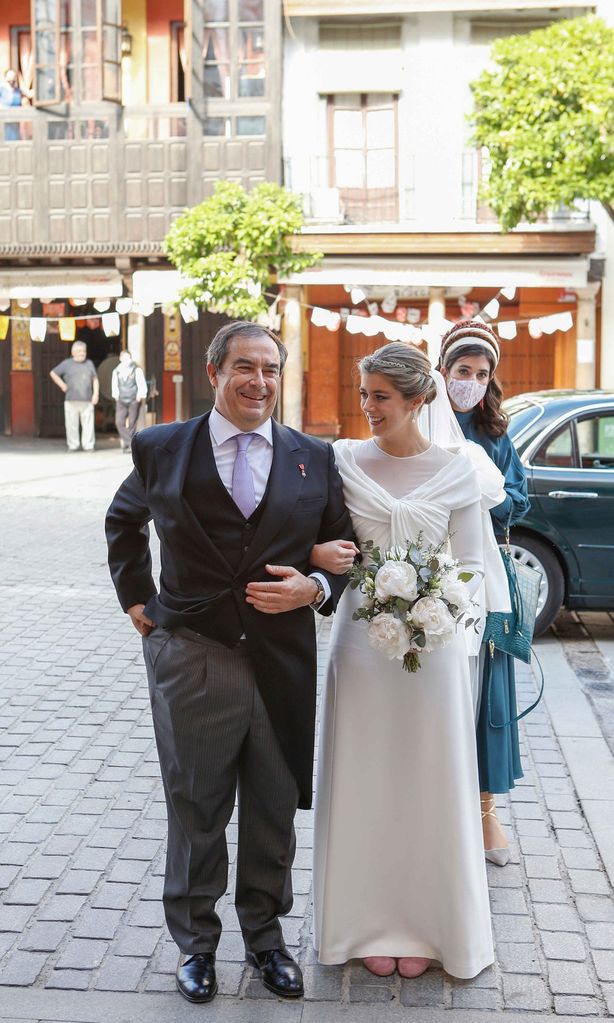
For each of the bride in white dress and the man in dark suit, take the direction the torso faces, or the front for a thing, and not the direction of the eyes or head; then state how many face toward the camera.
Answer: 2

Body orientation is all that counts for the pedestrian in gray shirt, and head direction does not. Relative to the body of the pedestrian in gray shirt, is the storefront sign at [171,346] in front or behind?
behind

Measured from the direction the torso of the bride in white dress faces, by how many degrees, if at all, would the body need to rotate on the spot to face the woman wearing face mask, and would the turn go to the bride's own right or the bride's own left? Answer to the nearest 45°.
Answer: approximately 180°

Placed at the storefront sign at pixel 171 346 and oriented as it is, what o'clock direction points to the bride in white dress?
The bride in white dress is roughly at 12 o'clock from the storefront sign.

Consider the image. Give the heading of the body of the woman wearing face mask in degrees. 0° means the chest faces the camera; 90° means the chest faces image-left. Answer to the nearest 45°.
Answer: approximately 0°

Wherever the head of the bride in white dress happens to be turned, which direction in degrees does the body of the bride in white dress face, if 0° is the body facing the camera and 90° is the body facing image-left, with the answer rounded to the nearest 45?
approximately 0°
